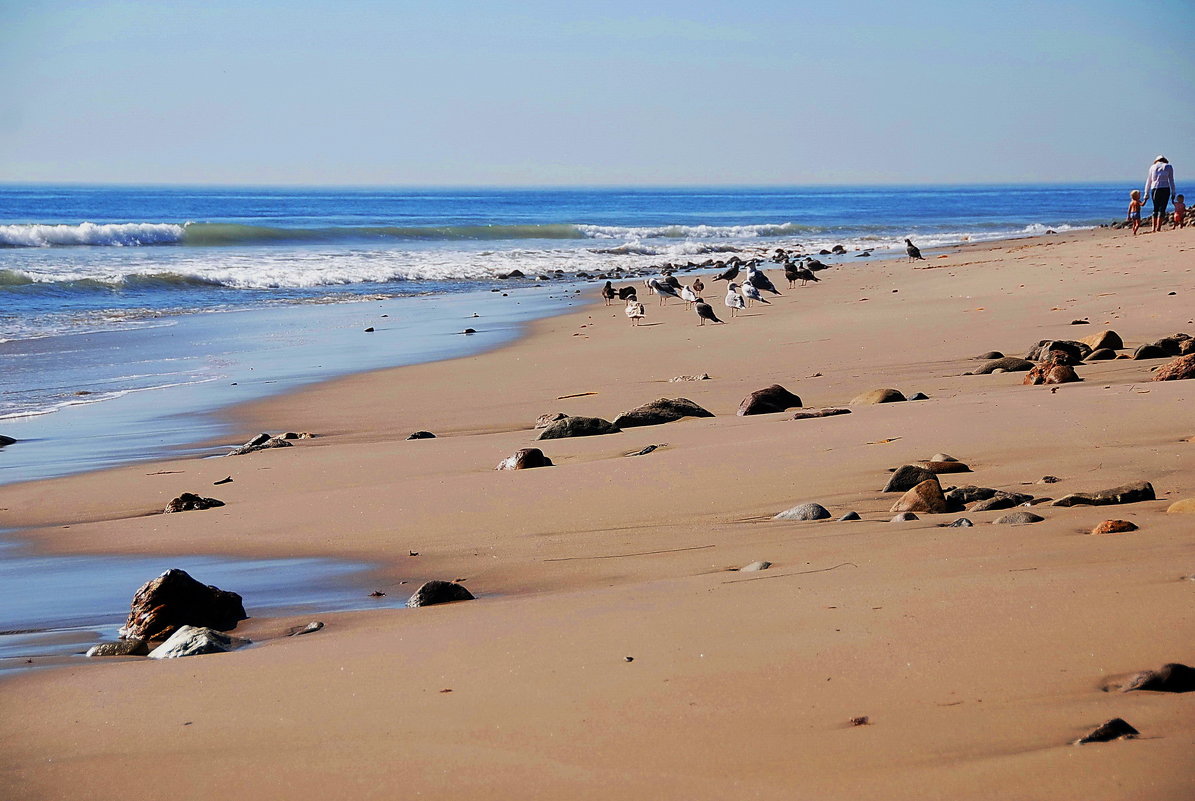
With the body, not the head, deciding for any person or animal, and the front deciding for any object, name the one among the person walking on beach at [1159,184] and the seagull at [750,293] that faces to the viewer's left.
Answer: the seagull

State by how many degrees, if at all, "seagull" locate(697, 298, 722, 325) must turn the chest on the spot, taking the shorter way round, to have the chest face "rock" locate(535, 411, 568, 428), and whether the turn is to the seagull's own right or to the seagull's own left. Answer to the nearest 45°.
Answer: approximately 90° to the seagull's own left

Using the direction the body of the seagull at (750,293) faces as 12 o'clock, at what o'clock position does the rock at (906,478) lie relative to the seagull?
The rock is roughly at 9 o'clock from the seagull.

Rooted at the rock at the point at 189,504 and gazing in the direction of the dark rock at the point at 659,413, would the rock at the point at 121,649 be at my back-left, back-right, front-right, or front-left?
back-right

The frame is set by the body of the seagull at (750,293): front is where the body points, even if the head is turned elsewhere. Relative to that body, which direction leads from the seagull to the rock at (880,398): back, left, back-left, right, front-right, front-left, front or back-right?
left

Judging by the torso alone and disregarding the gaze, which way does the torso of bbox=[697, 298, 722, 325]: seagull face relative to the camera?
to the viewer's left

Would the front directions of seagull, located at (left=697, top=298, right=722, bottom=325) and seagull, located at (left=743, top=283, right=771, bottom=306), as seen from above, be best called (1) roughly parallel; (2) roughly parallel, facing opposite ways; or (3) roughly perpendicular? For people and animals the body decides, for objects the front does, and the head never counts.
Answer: roughly parallel

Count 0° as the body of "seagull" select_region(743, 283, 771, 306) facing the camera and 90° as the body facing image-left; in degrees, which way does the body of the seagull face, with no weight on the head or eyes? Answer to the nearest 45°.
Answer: approximately 90°

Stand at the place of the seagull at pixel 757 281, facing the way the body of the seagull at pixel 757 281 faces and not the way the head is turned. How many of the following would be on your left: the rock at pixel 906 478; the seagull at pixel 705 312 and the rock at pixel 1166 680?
3

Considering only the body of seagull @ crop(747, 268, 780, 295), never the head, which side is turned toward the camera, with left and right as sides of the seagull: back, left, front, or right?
left
